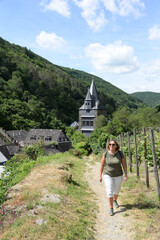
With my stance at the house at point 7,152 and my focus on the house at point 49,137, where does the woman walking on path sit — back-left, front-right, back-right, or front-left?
back-right

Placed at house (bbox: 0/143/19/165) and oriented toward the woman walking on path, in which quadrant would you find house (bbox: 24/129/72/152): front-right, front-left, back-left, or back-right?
back-left

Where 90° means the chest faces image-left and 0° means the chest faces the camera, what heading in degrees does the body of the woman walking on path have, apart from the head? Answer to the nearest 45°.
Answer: approximately 0°

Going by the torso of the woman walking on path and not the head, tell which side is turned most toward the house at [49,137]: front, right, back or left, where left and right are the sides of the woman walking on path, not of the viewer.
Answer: back

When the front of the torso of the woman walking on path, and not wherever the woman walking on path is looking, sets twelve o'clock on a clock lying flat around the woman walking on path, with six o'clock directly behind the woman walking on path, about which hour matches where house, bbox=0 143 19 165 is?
The house is roughly at 5 o'clock from the woman walking on path.
